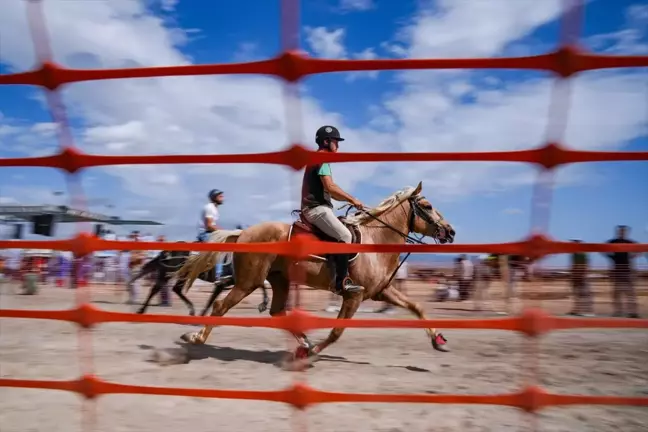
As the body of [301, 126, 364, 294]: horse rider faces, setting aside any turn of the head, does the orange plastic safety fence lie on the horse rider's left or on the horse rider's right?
on the horse rider's right

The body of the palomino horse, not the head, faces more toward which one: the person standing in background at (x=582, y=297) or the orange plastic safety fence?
the person standing in background

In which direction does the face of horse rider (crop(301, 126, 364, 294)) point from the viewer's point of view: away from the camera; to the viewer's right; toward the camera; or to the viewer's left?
to the viewer's right

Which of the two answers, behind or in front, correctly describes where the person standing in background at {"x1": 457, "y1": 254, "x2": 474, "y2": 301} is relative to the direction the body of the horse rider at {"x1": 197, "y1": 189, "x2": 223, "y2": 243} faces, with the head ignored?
in front

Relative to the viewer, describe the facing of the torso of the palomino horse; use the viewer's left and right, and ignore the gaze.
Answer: facing to the right of the viewer

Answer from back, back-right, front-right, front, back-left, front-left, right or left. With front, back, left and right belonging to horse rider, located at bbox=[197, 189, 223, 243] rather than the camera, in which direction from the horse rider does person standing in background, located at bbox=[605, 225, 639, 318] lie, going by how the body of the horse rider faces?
front

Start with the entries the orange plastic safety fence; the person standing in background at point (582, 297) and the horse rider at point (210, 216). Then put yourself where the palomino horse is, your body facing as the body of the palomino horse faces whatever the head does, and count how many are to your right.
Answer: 1

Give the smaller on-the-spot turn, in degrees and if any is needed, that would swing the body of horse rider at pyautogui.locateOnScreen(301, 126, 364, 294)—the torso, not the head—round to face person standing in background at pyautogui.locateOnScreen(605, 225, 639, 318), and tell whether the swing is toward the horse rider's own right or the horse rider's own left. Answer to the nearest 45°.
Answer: approximately 45° to the horse rider's own left

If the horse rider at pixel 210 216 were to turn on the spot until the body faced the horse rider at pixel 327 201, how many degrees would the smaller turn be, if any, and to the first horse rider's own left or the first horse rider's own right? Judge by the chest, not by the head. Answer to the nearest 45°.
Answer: approximately 45° to the first horse rider's own right

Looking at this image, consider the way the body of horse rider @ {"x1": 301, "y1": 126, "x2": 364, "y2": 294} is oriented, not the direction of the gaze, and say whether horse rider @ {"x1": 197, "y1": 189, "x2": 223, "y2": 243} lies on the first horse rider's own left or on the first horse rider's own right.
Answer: on the first horse rider's own left

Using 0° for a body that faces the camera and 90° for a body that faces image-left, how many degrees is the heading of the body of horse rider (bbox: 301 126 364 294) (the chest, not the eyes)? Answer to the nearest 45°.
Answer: approximately 270°

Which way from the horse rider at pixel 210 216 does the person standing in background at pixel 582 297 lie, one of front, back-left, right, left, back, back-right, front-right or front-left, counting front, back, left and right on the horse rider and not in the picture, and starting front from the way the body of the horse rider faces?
front
